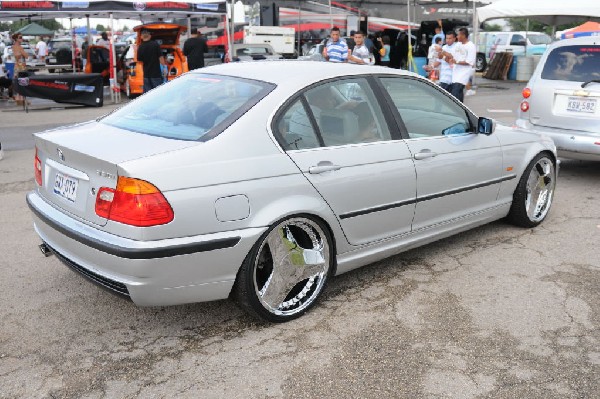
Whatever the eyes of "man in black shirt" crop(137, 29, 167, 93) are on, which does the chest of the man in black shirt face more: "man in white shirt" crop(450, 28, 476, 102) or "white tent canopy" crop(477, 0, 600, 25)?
the white tent canopy

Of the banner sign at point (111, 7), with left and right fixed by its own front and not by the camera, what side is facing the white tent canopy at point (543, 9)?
left

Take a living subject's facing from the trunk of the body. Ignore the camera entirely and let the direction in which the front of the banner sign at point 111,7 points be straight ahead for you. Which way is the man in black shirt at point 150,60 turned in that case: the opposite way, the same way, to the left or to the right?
the opposite way

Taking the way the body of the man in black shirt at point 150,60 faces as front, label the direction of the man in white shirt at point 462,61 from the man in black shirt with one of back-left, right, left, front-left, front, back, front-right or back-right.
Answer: back-right

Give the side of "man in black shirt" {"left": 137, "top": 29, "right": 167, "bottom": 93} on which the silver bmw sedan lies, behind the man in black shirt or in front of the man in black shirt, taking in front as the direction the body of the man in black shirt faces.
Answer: behind

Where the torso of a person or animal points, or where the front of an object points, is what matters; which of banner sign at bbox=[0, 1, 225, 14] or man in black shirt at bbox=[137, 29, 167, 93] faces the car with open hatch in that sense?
the man in black shirt

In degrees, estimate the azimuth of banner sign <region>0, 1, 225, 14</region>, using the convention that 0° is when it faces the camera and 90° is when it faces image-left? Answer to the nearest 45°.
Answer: approximately 0°

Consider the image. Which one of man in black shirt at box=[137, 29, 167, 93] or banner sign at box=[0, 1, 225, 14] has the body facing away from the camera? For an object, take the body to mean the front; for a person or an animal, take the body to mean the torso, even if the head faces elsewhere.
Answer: the man in black shirt

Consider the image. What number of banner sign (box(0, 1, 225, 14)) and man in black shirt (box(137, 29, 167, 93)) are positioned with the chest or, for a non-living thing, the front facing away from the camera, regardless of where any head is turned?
1

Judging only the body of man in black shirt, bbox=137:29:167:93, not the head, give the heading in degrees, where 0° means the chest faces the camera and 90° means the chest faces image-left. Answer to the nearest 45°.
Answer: approximately 180°

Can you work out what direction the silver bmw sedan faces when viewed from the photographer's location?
facing away from the viewer and to the right of the viewer

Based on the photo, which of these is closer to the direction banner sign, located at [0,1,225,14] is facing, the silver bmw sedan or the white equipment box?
the silver bmw sedan

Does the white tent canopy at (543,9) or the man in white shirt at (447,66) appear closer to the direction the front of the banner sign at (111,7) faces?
the man in white shirt

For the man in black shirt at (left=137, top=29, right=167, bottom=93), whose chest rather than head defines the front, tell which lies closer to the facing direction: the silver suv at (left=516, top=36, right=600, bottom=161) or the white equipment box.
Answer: the white equipment box

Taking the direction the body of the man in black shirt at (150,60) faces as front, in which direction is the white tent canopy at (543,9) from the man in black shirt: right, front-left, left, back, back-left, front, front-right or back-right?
right
